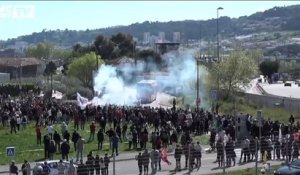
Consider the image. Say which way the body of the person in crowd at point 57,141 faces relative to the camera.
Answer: away from the camera

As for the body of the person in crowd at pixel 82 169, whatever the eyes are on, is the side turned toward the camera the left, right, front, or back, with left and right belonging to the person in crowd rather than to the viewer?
back

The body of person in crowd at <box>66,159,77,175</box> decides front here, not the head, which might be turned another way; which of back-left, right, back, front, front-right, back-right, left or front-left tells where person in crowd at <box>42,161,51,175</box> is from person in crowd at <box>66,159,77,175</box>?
front-left

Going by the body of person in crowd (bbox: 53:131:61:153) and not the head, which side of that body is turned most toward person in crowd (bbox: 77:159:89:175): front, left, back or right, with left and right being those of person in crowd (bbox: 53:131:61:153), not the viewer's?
back

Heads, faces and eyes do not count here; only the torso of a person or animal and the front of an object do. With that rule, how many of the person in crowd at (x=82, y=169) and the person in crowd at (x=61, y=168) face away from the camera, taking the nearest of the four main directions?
2

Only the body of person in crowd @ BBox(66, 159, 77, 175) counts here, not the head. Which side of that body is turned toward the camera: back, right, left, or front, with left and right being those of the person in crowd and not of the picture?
back

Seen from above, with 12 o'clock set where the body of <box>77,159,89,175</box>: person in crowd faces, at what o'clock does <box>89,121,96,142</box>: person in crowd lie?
<box>89,121,96,142</box>: person in crowd is roughly at 12 o'clock from <box>77,159,89,175</box>: person in crowd.

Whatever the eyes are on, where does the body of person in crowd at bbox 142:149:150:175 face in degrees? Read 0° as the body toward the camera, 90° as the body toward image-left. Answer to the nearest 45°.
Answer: approximately 180°

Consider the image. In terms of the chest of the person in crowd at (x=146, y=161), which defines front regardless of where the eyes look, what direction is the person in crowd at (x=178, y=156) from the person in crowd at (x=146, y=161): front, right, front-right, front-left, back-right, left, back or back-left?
front-right
